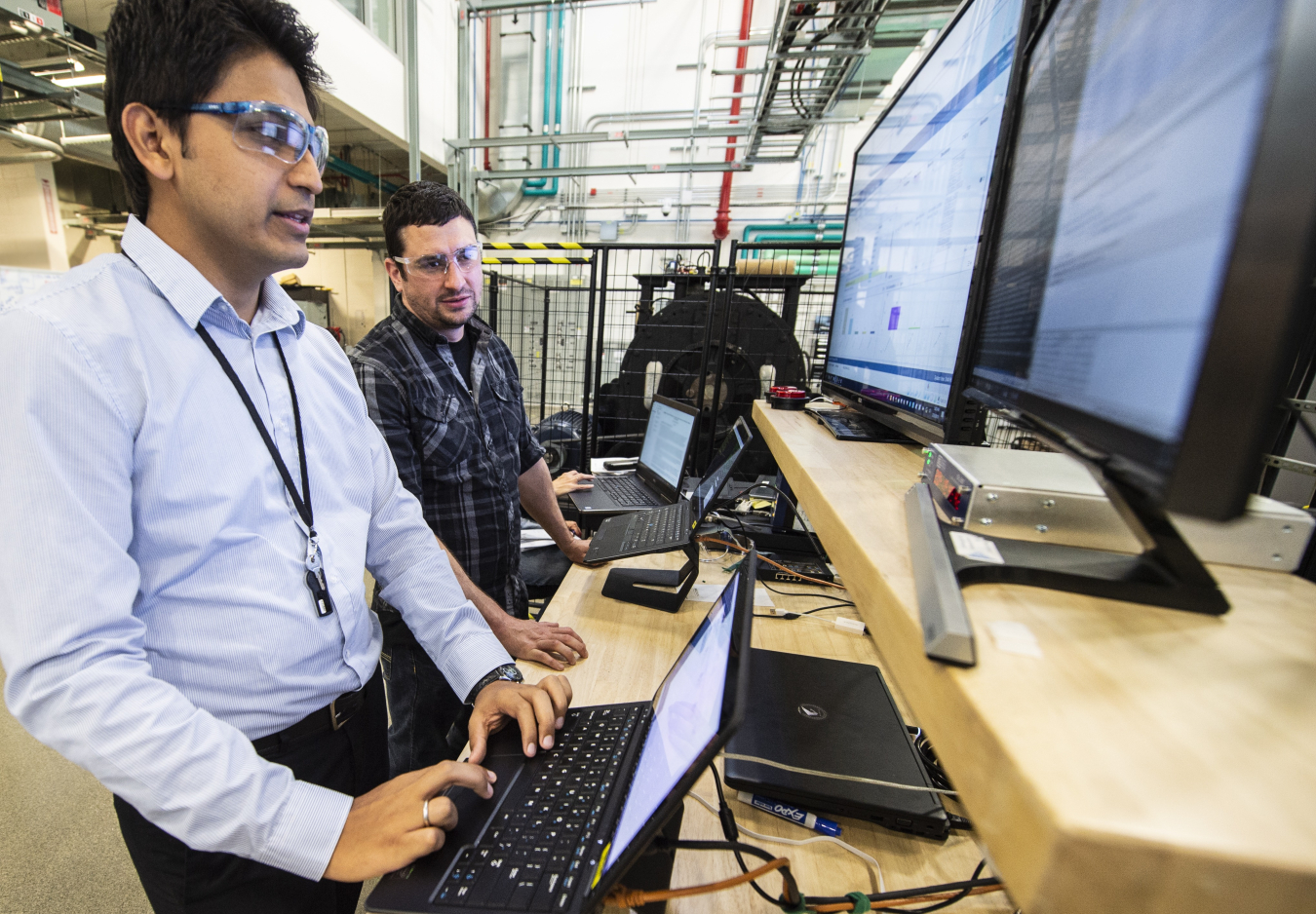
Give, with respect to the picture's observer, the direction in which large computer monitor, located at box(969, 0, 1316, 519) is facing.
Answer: facing the viewer and to the left of the viewer

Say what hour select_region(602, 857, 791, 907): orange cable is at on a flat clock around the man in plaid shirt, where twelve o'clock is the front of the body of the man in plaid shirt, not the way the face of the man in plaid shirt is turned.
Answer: The orange cable is roughly at 1 o'clock from the man in plaid shirt.

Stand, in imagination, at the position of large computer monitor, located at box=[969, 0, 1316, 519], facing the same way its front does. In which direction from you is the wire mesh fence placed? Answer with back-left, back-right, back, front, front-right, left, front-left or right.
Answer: right

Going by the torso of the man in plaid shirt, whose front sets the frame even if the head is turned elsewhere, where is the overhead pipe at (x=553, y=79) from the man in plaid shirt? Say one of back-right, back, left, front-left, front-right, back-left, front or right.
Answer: back-left

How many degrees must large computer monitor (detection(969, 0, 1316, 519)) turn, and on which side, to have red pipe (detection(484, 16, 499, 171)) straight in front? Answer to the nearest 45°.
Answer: approximately 90° to its right

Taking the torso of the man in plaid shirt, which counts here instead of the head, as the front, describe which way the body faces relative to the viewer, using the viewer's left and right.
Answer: facing the viewer and to the right of the viewer

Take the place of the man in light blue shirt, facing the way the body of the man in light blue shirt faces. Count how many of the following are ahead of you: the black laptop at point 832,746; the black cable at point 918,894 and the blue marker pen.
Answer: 3

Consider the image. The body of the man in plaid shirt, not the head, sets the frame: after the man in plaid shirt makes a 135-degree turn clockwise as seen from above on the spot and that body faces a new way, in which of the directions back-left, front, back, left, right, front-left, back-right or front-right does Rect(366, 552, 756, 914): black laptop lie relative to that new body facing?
left

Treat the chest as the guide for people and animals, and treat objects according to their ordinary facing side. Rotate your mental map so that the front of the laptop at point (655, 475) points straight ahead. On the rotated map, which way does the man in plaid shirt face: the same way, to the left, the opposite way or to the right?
to the left

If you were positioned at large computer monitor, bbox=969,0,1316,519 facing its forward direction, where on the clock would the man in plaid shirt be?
The man in plaid shirt is roughly at 2 o'clock from the large computer monitor.
